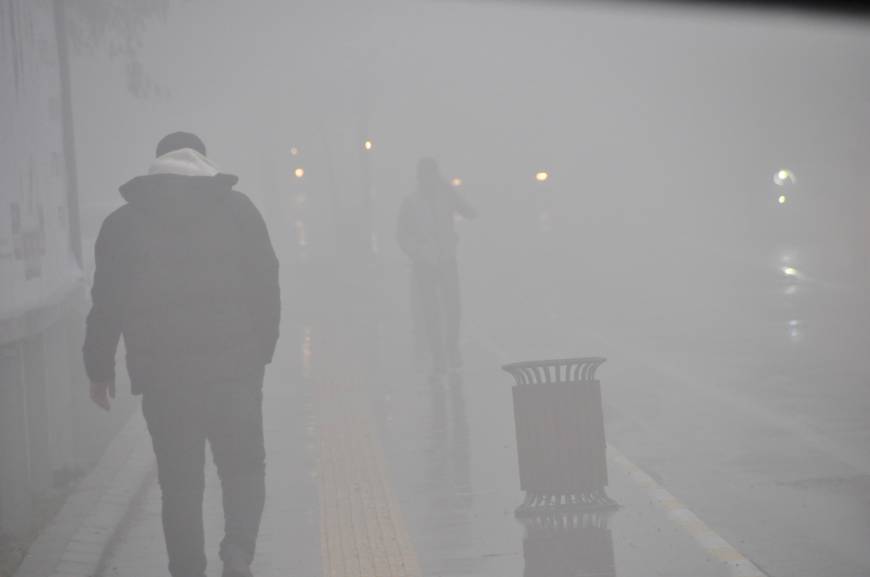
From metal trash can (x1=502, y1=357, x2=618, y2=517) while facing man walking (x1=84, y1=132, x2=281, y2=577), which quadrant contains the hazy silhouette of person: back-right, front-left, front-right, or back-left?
back-right

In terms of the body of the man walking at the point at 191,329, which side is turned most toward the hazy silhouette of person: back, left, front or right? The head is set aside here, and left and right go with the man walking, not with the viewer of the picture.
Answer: front

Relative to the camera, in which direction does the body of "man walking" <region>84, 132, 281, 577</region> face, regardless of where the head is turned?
away from the camera

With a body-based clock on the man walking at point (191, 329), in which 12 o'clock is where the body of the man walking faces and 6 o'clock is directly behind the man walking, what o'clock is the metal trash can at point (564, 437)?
The metal trash can is roughly at 2 o'clock from the man walking.

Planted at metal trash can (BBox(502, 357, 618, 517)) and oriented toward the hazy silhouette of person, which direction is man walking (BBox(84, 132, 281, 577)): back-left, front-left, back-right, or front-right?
back-left

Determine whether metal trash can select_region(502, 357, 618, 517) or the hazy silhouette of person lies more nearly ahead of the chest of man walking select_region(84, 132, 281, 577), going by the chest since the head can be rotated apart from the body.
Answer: the hazy silhouette of person
